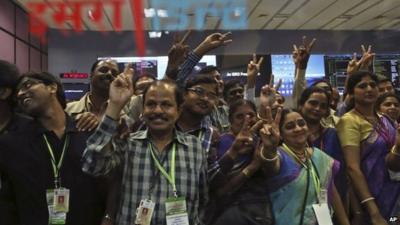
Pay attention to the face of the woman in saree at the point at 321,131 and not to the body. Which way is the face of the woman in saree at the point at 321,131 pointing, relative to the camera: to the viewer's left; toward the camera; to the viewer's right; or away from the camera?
toward the camera

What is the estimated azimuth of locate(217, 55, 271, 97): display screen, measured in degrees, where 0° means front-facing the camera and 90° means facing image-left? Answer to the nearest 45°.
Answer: approximately 0°

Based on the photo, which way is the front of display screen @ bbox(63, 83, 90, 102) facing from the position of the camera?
facing the viewer

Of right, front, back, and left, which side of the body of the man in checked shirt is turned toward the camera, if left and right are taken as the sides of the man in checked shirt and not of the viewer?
front

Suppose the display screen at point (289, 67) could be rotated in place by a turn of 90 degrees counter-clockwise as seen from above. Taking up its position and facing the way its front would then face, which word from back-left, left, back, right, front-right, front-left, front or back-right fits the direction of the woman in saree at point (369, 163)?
right

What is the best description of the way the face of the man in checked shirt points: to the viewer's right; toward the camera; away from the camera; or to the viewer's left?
toward the camera

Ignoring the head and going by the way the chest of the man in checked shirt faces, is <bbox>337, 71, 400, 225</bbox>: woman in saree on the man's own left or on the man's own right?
on the man's own left

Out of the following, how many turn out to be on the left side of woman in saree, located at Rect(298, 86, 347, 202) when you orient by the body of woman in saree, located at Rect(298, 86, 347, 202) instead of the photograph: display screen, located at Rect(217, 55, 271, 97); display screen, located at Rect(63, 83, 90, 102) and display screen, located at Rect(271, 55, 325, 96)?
0

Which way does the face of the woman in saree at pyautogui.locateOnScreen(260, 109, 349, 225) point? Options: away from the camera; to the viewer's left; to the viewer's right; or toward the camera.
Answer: toward the camera

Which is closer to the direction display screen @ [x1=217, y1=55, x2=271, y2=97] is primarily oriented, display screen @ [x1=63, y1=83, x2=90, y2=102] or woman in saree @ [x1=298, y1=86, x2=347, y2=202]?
the woman in saree

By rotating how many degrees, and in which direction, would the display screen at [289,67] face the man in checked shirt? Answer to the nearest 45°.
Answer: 0° — it already faces them

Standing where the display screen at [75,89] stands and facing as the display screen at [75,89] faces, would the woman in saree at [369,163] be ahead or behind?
ahead

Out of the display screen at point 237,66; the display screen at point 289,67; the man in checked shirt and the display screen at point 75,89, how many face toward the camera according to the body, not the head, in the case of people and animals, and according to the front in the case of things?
4

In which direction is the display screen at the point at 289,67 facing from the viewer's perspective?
toward the camera

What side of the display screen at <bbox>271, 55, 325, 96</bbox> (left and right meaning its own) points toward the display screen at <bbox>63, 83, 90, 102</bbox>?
right

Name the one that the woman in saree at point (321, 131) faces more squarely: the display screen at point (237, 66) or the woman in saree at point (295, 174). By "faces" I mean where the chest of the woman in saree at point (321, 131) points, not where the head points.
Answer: the woman in saree
